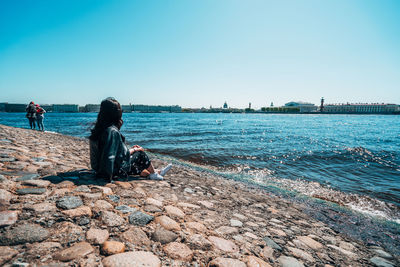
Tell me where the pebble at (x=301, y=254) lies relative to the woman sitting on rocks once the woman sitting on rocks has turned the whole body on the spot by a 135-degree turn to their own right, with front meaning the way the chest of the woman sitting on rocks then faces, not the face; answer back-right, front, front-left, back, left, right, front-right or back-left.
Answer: left

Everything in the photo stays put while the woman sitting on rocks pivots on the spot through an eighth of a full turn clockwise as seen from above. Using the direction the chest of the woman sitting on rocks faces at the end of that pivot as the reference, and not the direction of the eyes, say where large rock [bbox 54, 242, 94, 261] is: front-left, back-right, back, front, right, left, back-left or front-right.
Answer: front-right

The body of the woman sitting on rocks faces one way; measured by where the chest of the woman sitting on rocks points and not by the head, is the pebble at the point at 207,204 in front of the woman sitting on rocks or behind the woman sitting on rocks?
in front

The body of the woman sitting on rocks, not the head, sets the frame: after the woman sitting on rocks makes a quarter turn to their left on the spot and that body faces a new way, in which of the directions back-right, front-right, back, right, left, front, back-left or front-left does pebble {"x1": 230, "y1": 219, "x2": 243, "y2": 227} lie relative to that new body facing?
back-right

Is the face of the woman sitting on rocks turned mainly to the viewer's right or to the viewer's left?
to the viewer's right

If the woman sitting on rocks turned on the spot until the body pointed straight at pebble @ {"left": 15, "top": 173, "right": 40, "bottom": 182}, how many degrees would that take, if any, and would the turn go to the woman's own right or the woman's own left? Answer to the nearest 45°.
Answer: approximately 180°

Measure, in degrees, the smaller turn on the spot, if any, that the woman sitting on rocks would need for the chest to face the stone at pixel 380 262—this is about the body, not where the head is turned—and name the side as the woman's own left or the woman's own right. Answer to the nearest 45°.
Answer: approximately 45° to the woman's own right

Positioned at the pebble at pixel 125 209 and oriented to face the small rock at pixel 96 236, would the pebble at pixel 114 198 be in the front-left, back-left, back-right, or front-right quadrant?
back-right

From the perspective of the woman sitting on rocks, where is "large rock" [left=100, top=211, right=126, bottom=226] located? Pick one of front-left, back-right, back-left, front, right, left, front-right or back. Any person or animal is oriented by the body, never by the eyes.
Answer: right

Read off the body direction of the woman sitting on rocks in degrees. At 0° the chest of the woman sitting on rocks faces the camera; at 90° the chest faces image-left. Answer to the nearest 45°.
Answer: approximately 270°

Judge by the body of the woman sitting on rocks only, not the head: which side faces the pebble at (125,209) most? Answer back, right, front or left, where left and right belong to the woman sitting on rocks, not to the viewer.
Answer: right

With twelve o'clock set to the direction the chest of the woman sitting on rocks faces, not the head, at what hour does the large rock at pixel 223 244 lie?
The large rock is roughly at 2 o'clock from the woman sitting on rocks.

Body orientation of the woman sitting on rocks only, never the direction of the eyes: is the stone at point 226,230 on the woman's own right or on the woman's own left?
on the woman's own right

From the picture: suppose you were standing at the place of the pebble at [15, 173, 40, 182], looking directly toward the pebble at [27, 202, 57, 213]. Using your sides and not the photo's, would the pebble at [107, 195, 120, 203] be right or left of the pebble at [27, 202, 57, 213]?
left

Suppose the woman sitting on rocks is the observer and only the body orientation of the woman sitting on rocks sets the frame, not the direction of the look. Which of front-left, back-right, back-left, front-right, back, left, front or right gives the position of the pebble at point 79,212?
right
